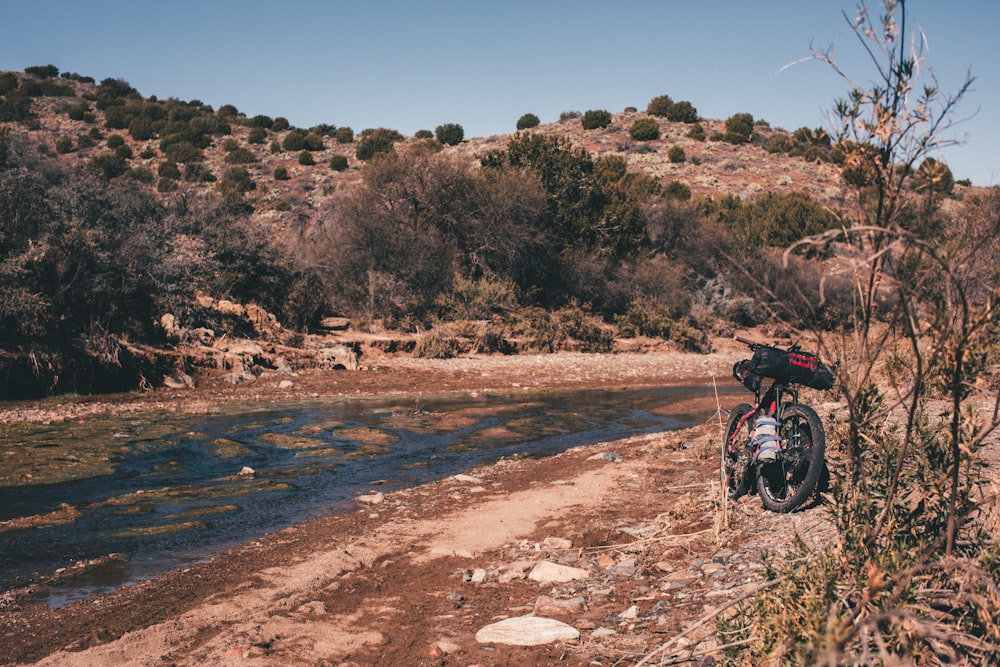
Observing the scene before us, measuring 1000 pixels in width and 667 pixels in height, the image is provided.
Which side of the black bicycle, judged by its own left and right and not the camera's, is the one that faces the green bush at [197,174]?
back

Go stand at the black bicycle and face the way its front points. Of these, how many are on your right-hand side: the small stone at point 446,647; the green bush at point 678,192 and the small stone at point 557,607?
2

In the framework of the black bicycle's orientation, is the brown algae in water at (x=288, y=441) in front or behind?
behind

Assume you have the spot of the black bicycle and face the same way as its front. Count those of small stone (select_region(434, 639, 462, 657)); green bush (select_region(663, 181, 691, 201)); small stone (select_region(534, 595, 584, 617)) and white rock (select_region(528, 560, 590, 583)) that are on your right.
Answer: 3

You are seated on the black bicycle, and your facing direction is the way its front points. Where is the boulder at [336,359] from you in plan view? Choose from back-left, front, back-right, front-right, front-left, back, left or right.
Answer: back

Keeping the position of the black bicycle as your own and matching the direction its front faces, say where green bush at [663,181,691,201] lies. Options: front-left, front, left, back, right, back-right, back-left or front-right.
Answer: back-left

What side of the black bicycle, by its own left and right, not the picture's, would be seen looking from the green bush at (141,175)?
back

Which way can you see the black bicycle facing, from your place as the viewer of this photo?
facing the viewer and to the right of the viewer
